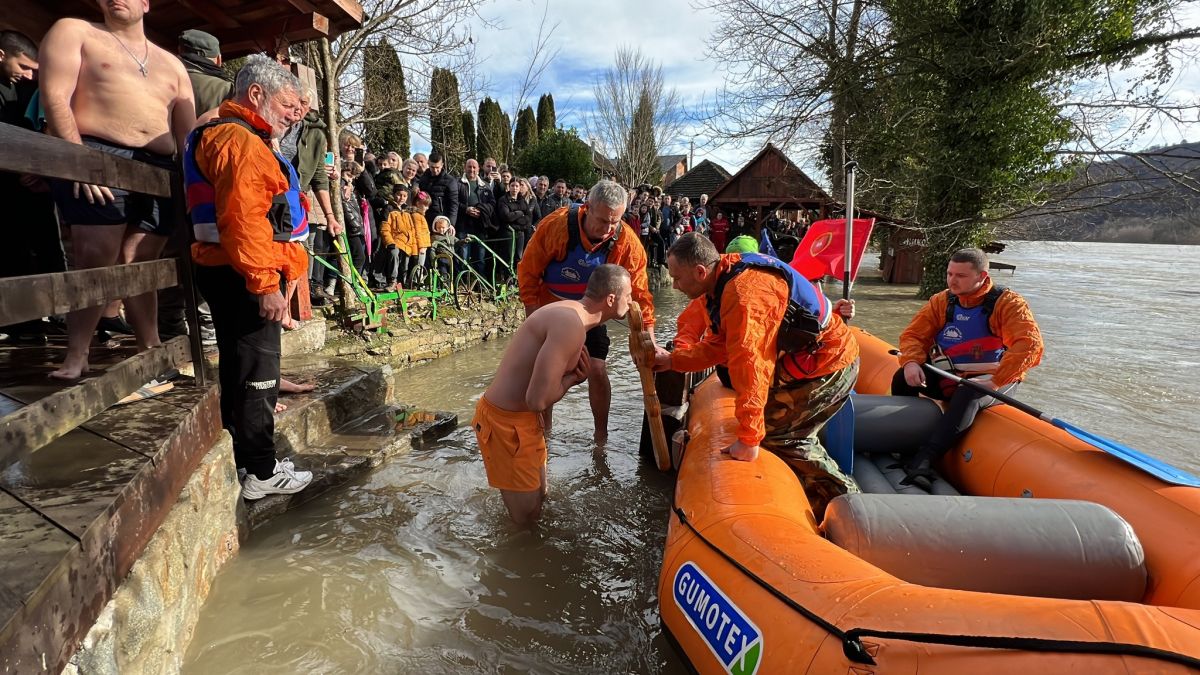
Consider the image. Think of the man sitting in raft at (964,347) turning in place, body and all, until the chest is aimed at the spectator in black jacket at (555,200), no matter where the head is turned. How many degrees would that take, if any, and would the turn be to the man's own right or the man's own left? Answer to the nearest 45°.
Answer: approximately 90° to the man's own right

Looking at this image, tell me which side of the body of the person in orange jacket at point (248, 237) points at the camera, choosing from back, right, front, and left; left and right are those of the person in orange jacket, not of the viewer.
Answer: right

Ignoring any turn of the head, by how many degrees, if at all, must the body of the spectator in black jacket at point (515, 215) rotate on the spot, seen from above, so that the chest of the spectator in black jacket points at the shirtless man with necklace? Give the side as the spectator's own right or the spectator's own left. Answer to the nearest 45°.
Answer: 0° — they already face them

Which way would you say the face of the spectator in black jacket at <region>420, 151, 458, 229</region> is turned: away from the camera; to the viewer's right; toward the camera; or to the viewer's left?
toward the camera

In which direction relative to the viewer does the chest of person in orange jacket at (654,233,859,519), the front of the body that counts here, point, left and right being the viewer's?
facing to the left of the viewer

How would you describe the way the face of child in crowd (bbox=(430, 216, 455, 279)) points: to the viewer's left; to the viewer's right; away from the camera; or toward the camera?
toward the camera

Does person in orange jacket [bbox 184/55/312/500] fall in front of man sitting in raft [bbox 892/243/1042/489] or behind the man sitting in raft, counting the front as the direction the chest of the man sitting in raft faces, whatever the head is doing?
in front

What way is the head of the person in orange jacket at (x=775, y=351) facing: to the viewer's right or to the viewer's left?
to the viewer's left

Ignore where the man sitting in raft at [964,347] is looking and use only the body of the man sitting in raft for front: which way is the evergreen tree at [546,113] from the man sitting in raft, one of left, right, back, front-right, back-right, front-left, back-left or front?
right

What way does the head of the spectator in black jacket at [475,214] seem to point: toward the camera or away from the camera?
toward the camera

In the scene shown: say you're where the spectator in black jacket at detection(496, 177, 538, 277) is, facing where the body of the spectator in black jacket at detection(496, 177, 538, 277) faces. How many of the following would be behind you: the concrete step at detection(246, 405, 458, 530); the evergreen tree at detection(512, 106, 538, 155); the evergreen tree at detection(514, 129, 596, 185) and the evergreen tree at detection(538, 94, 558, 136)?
3

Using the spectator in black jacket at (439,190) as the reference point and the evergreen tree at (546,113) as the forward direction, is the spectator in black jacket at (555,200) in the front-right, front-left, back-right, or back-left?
front-right

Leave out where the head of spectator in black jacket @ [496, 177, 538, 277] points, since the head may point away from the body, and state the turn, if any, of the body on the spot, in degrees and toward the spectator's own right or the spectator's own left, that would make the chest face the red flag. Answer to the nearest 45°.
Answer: approximately 45° to the spectator's own left

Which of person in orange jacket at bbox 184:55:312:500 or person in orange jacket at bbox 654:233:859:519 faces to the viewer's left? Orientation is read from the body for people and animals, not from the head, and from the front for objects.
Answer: person in orange jacket at bbox 654:233:859:519

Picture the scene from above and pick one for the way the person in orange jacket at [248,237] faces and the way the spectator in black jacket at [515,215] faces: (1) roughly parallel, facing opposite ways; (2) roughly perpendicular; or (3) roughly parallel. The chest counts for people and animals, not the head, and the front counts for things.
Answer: roughly perpendicular

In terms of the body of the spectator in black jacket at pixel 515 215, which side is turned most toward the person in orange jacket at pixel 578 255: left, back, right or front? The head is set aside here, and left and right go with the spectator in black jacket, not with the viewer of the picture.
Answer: front

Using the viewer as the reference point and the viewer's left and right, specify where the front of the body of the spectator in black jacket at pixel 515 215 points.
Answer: facing the viewer
